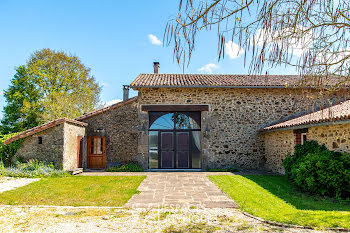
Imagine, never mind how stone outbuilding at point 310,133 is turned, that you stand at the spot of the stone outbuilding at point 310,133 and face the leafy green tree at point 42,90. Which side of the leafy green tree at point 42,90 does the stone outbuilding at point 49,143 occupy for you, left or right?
left

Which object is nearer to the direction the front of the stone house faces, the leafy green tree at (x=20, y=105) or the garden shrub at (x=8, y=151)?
the garden shrub

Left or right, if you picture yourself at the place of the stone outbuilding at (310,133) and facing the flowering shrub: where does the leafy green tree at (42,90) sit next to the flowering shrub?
right

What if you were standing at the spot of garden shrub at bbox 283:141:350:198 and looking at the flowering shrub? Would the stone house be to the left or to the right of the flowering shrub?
right

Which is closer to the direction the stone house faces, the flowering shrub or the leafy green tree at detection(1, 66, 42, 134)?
the flowering shrub

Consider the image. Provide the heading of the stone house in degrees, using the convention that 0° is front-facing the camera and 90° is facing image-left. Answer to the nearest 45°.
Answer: approximately 0°

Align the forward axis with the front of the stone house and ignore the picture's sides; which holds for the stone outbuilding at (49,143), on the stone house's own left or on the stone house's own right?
on the stone house's own right

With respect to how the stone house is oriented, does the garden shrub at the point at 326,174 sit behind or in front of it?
in front

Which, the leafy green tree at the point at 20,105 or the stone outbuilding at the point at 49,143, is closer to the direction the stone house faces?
the stone outbuilding

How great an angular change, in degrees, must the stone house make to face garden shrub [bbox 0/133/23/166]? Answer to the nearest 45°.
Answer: approximately 90° to its right
